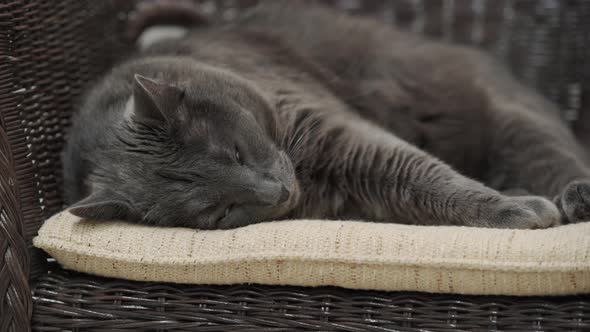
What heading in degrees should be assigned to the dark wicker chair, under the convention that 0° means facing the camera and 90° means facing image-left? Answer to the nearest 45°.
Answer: approximately 0°
